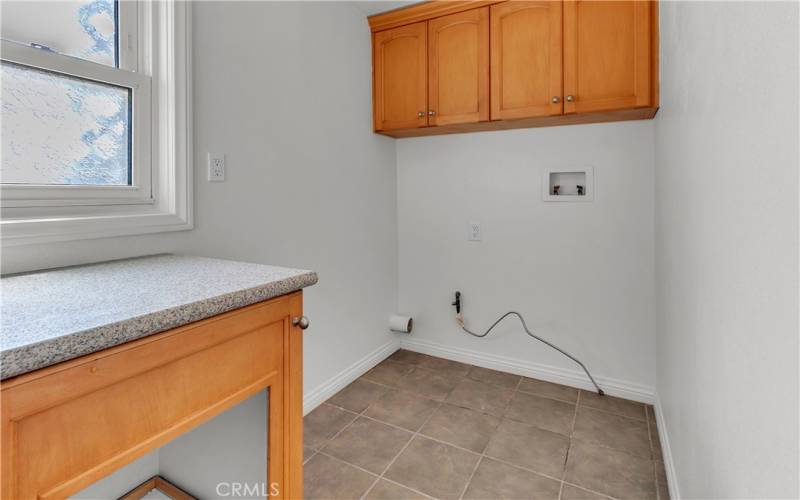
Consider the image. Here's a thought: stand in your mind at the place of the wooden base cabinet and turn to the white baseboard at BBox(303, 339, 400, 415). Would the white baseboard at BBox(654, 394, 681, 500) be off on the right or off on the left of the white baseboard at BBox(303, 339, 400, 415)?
right

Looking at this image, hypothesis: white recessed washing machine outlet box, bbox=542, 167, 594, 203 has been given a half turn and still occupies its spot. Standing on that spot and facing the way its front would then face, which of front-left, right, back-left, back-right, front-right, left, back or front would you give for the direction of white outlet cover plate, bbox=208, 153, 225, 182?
back-left

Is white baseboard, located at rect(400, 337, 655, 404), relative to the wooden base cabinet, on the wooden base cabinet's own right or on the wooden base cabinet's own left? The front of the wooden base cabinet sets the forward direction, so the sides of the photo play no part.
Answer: on the wooden base cabinet's own left

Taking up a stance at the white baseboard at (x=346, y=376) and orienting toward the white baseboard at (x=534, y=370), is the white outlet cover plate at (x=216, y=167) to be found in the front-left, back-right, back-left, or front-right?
back-right

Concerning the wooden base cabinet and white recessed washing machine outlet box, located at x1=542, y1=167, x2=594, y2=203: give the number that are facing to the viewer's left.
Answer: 0

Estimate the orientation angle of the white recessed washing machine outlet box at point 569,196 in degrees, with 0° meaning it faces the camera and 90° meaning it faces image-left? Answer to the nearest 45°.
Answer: approximately 0°

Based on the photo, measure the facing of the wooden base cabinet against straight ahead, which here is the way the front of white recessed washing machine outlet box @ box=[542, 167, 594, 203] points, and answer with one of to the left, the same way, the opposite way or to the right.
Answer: to the left

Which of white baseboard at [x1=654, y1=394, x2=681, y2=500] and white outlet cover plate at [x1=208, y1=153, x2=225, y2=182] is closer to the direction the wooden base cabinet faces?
the white baseboard

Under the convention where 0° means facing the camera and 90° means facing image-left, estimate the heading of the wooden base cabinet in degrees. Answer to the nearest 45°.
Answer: approximately 315°
